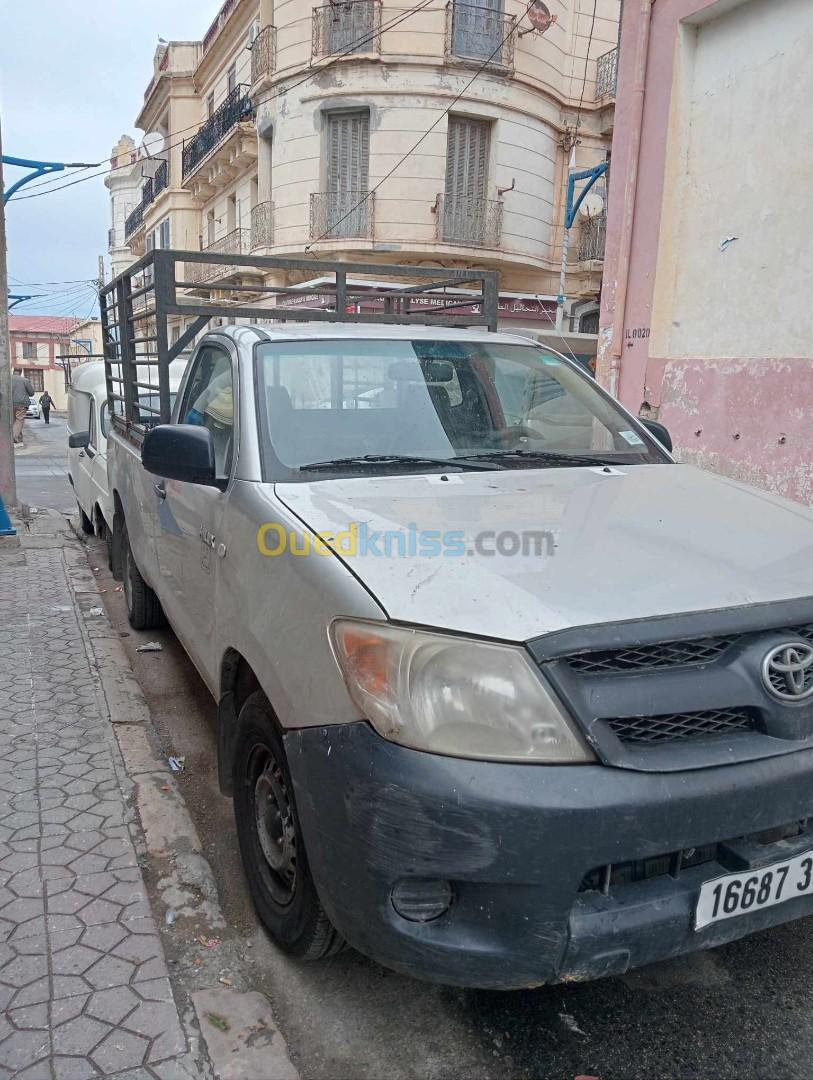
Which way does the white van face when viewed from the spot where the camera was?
facing the viewer and to the right of the viewer

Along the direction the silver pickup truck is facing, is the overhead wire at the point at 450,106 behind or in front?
behind

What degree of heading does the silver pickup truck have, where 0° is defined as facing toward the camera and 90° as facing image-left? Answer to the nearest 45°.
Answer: approximately 315°

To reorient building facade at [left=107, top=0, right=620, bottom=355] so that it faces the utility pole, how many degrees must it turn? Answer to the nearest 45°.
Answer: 0° — it already faces it

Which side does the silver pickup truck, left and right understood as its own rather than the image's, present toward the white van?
back

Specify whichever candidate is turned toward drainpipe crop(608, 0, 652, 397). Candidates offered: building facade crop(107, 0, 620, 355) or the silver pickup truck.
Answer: the building facade

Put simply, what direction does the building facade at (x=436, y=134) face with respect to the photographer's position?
facing the viewer

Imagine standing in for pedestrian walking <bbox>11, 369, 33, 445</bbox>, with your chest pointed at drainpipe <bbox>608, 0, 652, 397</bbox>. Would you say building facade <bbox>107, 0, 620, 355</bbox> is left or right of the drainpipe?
left

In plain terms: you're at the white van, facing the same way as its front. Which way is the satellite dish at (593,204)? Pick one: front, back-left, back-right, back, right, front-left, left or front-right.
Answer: left

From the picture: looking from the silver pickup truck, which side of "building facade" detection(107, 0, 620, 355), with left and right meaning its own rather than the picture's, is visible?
front

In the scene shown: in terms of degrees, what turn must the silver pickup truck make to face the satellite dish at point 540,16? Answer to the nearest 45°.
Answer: approximately 135° to its left

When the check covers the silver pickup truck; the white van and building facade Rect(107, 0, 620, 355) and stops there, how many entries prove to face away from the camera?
0
